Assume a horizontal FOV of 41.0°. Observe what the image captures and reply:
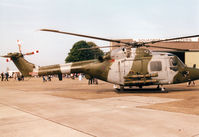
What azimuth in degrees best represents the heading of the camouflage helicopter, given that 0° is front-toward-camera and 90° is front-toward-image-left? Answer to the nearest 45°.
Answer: approximately 270°
